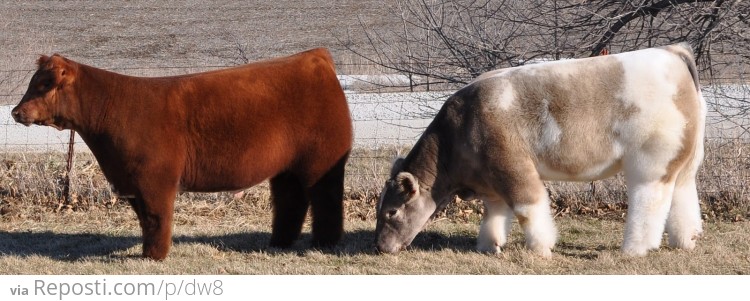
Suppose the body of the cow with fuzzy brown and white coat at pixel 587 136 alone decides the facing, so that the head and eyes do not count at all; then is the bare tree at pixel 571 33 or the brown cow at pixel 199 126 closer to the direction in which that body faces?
the brown cow

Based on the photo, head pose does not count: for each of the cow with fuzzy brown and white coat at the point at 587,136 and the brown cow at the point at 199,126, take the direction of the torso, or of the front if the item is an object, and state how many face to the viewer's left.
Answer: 2

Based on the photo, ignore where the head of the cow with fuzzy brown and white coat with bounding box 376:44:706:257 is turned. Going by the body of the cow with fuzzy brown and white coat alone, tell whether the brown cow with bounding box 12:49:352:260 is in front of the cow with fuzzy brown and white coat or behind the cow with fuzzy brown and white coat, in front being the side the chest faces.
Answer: in front

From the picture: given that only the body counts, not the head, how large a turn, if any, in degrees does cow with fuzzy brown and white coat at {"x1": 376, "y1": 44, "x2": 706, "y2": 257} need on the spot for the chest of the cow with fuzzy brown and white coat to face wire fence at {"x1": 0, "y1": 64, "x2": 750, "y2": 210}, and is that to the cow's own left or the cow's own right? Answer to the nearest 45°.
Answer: approximately 45° to the cow's own right

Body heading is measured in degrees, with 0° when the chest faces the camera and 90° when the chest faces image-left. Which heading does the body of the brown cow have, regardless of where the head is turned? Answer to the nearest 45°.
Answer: approximately 90°

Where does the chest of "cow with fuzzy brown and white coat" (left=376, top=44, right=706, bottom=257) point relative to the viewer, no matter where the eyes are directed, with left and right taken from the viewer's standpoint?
facing to the left of the viewer

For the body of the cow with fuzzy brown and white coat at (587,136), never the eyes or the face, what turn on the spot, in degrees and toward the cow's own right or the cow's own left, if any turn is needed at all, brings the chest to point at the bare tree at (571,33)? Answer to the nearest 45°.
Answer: approximately 90° to the cow's own right
